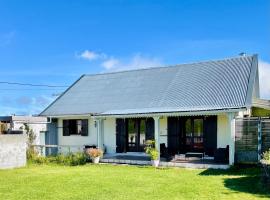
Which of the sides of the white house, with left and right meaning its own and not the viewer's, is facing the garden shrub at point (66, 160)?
front

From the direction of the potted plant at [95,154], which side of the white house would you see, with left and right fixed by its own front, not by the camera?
front

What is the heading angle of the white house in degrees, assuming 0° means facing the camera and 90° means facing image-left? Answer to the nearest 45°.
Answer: approximately 45°
